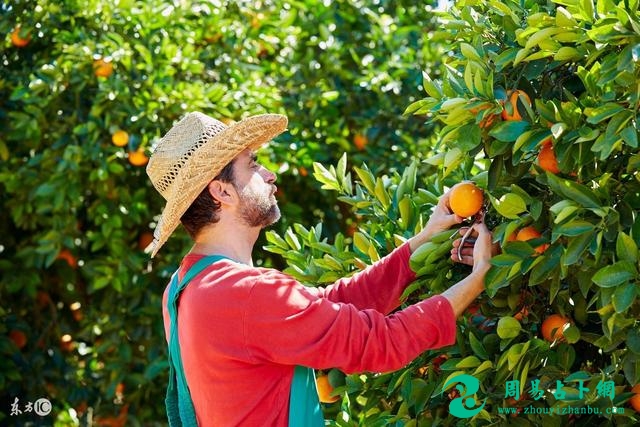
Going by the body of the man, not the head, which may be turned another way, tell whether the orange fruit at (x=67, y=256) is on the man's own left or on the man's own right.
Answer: on the man's own left

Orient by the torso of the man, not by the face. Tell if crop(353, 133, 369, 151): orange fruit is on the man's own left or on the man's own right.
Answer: on the man's own left

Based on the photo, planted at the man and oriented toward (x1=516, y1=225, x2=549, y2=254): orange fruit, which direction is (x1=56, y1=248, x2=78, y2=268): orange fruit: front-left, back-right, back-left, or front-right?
back-left

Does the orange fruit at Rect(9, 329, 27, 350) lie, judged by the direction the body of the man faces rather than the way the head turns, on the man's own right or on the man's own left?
on the man's own left

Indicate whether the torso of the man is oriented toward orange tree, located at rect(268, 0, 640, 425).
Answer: yes

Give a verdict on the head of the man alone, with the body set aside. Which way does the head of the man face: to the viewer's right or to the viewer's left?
to the viewer's right

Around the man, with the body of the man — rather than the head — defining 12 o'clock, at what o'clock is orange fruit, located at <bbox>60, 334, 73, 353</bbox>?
The orange fruit is roughly at 8 o'clock from the man.

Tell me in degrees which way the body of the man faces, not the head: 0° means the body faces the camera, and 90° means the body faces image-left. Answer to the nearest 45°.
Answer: approximately 270°

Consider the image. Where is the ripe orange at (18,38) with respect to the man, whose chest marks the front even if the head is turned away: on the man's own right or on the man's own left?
on the man's own left

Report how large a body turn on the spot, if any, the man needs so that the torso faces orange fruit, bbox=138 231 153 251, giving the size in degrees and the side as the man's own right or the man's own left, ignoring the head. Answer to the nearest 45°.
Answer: approximately 90° to the man's own left
